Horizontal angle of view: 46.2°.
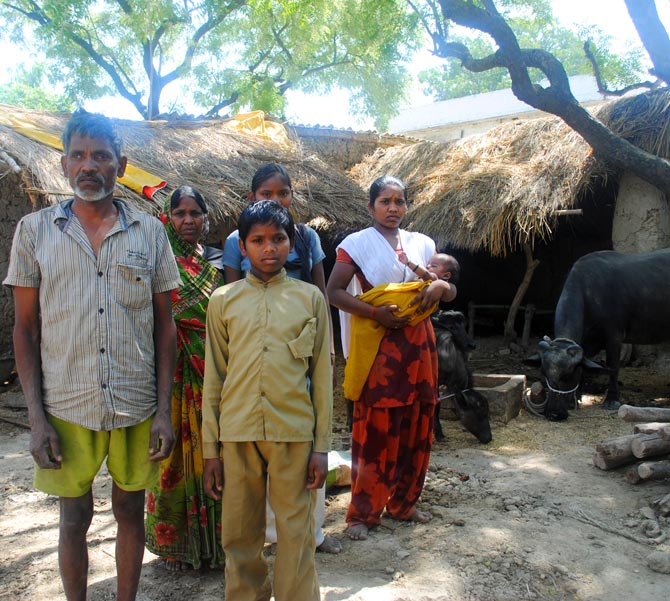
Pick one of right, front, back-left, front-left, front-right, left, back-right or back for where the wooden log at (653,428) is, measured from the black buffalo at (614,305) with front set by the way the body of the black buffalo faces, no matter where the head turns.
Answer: front-left

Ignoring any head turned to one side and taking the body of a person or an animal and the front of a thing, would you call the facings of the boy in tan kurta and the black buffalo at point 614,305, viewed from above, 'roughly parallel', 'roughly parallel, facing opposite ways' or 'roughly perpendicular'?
roughly perpendicular

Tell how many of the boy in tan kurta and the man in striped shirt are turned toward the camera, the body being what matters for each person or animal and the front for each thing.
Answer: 2

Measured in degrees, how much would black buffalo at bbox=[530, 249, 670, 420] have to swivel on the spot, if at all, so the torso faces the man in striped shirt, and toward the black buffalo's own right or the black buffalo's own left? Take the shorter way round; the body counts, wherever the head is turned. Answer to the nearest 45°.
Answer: approximately 45° to the black buffalo's own left

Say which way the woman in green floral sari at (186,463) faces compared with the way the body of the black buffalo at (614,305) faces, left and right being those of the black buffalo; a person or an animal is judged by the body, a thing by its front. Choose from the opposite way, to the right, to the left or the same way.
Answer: to the left

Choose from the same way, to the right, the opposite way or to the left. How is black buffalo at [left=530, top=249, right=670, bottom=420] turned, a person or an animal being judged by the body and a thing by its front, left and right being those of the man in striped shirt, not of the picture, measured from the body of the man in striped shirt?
to the right

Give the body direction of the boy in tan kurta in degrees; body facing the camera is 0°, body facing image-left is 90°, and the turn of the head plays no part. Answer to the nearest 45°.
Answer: approximately 0°

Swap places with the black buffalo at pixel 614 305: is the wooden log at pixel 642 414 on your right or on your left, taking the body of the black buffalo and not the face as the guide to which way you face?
on your left

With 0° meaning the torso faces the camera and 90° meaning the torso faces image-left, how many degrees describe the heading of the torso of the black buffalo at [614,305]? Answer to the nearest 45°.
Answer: approximately 45°
